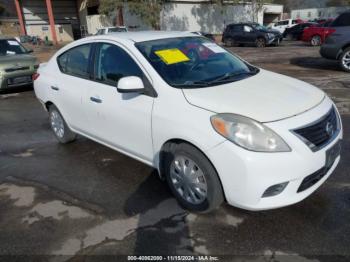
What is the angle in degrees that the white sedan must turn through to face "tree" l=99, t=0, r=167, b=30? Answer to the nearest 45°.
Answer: approximately 135° to its left

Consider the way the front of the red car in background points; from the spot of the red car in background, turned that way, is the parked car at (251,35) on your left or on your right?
on your right

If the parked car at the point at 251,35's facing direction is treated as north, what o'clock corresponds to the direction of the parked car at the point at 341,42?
the parked car at the point at 341,42 is roughly at 1 o'clock from the parked car at the point at 251,35.

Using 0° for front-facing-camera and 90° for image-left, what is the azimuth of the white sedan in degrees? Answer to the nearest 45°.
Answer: approximately 315°

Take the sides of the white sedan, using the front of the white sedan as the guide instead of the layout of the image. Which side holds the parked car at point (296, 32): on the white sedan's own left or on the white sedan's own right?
on the white sedan's own left

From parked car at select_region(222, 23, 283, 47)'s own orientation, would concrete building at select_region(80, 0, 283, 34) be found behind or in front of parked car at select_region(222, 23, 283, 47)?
behind
